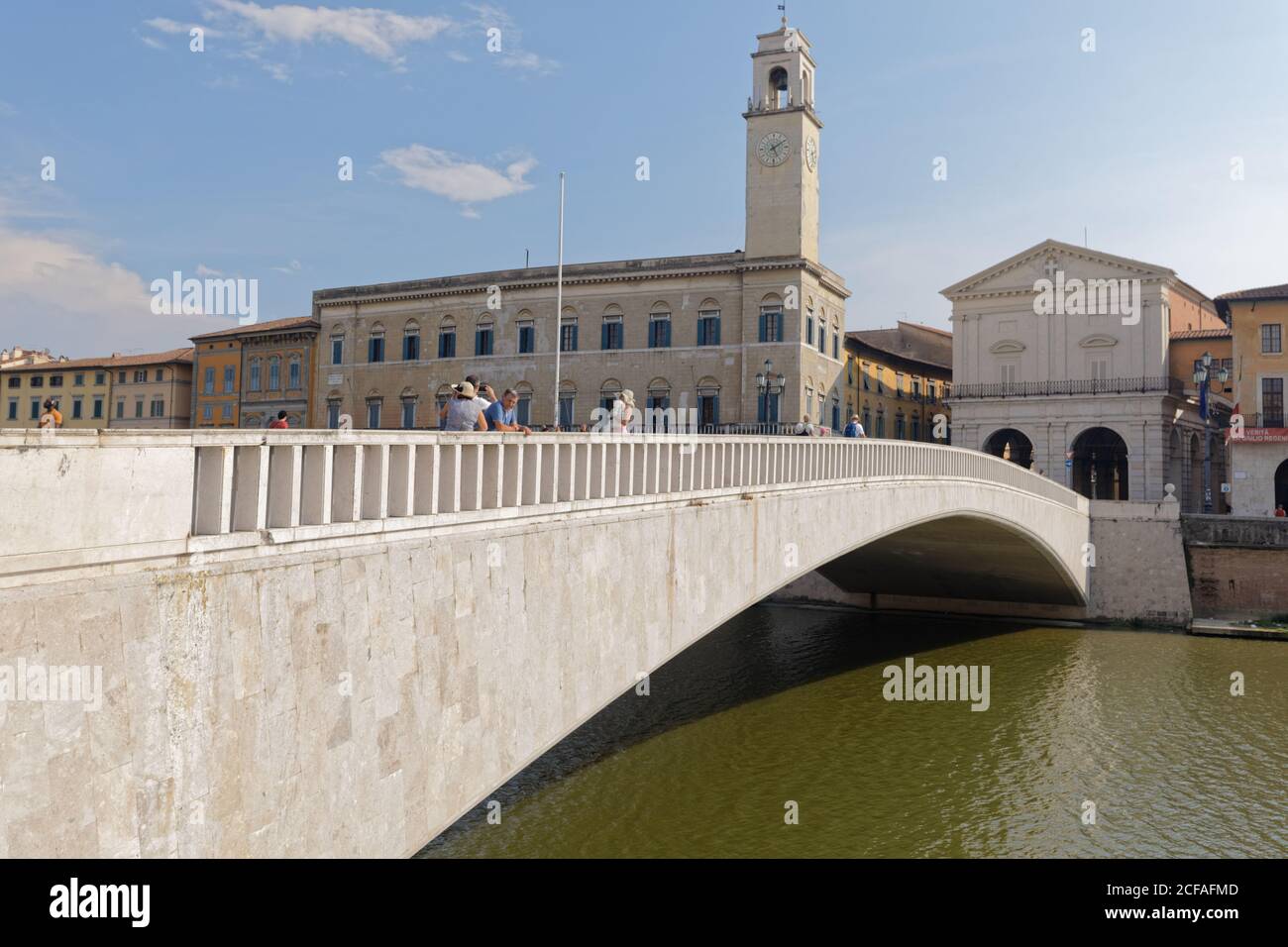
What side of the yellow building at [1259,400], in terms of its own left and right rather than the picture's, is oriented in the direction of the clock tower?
right

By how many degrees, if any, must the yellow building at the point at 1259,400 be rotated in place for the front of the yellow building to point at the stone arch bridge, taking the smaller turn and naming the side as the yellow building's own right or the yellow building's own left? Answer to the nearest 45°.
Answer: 0° — it already faces it

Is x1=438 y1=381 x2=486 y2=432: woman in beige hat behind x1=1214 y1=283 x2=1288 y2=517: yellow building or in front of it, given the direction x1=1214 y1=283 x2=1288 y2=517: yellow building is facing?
in front

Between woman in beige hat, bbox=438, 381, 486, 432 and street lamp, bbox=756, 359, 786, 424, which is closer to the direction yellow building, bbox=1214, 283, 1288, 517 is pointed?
the woman in beige hat

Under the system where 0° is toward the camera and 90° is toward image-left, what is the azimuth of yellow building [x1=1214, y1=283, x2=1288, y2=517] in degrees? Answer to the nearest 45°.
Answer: approximately 0°

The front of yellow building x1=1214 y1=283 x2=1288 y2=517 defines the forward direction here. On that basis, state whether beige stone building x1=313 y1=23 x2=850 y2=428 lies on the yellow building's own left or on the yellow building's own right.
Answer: on the yellow building's own right

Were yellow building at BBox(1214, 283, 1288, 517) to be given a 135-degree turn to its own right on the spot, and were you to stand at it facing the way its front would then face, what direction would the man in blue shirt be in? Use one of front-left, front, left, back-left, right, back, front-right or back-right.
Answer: back-left

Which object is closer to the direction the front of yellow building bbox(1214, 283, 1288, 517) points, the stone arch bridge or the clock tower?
the stone arch bridge

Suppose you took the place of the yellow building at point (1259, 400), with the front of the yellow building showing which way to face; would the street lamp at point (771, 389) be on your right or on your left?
on your right
